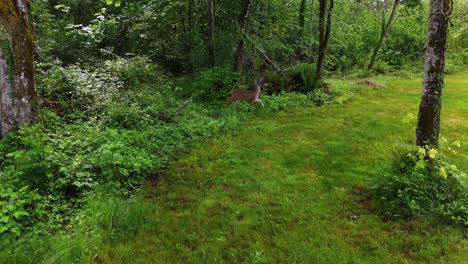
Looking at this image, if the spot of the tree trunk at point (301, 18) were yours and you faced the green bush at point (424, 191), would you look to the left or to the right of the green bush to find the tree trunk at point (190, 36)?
right

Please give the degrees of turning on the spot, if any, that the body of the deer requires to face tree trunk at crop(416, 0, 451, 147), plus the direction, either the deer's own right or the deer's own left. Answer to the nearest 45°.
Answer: approximately 45° to the deer's own right

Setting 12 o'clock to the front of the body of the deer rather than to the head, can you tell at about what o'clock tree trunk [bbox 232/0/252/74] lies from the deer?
The tree trunk is roughly at 9 o'clock from the deer.

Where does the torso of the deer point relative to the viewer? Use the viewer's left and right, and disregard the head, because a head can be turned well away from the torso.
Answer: facing to the right of the viewer

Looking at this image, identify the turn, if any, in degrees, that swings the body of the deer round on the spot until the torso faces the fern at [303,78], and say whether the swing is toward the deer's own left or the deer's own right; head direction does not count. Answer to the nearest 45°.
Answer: approximately 45° to the deer's own left

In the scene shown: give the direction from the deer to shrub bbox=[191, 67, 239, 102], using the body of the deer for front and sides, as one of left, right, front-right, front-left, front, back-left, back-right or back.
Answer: back-left

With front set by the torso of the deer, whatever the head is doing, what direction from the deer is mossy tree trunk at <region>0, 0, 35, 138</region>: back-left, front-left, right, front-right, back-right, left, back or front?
back-right

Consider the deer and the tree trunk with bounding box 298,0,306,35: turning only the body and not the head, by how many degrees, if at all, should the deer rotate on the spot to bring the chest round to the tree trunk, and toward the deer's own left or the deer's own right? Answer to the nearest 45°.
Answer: approximately 90° to the deer's own left

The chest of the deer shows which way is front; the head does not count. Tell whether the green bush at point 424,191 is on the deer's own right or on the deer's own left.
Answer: on the deer's own right
